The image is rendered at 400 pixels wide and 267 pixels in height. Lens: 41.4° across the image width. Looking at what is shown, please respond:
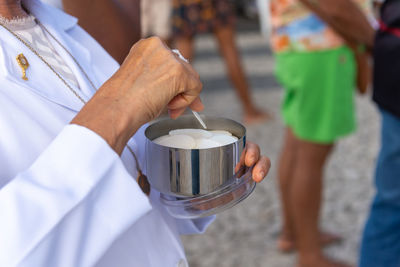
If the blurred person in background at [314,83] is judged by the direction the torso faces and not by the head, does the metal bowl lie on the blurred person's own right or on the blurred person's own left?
on the blurred person's own right

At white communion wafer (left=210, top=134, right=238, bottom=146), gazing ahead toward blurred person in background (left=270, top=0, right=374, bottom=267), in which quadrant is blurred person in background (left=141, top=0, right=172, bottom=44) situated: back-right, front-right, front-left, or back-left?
front-left

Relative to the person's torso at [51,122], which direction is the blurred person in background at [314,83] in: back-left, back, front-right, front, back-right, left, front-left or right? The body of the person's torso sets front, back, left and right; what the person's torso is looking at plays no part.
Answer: left

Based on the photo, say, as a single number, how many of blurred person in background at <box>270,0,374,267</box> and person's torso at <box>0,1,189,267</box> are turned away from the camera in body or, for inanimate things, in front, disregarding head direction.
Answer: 0

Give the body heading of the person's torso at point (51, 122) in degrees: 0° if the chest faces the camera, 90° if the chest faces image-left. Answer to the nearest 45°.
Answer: approximately 315°
